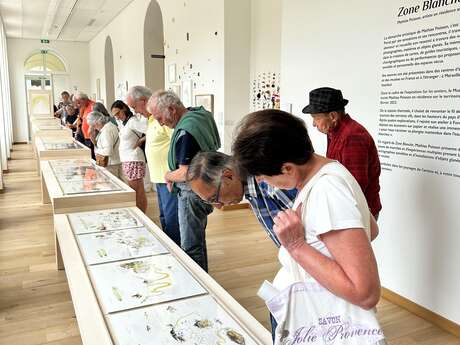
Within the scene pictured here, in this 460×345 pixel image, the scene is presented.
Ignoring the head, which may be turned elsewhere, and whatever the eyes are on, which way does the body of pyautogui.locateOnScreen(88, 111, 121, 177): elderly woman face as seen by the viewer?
to the viewer's left

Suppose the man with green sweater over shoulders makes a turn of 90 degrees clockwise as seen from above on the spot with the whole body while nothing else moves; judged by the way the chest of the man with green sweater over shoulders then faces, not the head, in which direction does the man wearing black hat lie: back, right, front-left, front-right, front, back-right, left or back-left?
right

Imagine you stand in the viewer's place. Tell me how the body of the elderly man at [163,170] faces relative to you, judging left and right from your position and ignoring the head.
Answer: facing to the left of the viewer

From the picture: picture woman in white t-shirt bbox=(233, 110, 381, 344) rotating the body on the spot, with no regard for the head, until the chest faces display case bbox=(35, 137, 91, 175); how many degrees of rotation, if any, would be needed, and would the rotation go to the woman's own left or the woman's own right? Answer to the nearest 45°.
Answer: approximately 45° to the woman's own right

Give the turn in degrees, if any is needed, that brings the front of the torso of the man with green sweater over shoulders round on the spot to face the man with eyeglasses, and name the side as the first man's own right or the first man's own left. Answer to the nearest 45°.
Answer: approximately 90° to the first man's own left

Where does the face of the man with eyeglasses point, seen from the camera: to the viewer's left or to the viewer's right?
to the viewer's left

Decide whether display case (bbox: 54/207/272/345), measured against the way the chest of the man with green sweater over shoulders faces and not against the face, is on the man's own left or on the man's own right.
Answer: on the man's own left

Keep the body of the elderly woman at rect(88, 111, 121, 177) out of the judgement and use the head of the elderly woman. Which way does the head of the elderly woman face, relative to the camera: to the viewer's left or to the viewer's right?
to the viewer's left

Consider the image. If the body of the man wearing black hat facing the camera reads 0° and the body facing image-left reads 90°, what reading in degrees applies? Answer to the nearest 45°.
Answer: approximately 90°

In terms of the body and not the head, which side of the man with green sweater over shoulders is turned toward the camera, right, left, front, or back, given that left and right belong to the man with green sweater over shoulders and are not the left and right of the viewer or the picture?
left

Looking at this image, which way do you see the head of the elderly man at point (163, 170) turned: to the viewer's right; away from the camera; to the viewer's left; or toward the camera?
to the viewer's left

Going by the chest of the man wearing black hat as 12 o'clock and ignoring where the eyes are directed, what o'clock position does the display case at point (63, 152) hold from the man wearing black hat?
The display case is roughly at 1 o'clock from the man wearing black hat.

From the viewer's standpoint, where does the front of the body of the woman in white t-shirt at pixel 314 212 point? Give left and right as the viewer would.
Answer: facing to the left of the viewer

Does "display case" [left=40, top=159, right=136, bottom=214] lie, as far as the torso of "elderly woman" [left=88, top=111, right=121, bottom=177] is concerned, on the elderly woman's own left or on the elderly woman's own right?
on the elderly woman's own left

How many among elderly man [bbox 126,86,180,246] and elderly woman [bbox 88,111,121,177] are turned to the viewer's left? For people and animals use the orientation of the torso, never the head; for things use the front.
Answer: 2

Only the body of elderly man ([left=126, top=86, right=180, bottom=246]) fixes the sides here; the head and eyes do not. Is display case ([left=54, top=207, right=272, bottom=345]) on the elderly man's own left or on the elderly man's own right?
on the elderly man's own left

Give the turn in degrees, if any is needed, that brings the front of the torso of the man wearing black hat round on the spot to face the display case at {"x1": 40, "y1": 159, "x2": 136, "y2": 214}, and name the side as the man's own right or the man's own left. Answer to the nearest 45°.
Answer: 0° — they already face it

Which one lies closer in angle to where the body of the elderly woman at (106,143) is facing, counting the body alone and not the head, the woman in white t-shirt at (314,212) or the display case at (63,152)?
the display case
